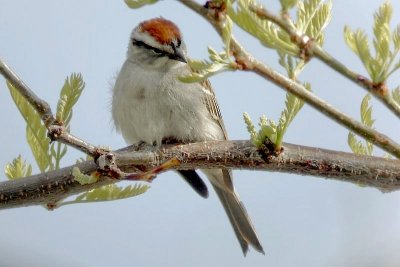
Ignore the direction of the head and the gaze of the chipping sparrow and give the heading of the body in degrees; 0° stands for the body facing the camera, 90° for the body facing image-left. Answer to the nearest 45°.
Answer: approximately 45°
